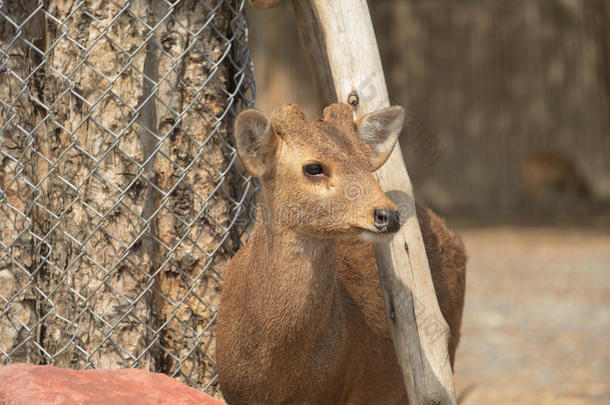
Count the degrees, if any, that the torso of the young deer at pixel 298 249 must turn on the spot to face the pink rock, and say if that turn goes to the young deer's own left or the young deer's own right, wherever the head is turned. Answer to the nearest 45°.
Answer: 0° — it already faces it

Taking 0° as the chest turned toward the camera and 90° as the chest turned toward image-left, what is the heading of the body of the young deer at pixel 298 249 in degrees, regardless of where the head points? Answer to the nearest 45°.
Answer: approximately 45°

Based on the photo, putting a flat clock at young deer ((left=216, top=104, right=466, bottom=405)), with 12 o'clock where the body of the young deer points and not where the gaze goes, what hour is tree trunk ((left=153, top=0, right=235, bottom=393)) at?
The tree trunk is roughly at 3 o'clock from the young deer.

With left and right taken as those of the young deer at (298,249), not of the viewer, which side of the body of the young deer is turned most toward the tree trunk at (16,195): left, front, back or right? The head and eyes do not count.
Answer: right

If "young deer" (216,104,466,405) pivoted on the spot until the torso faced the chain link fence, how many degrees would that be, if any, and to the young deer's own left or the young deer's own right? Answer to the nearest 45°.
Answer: approximately 90° to the young deer's own right

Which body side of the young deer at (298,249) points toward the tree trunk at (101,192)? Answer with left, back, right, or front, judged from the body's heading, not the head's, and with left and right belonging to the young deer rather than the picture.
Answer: right
